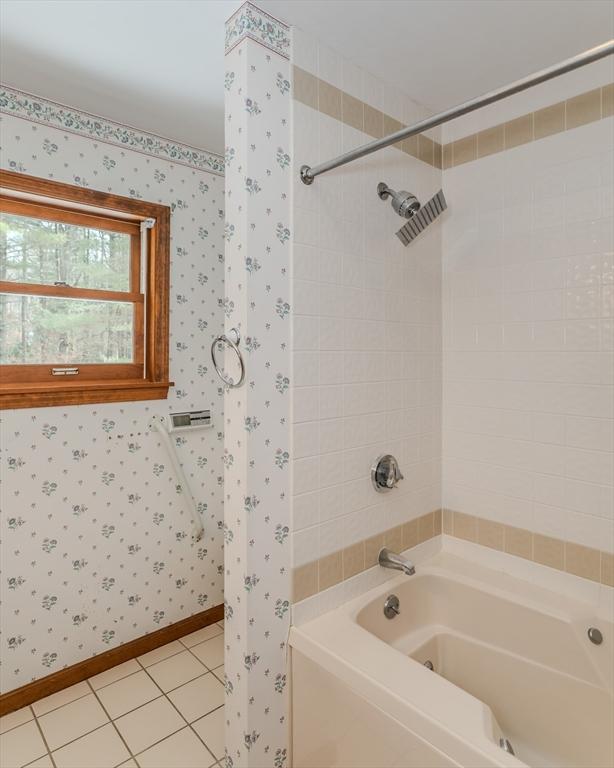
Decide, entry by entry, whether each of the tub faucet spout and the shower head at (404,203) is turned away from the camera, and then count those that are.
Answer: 0

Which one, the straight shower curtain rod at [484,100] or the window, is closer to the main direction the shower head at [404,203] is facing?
the straight shower curtain rod

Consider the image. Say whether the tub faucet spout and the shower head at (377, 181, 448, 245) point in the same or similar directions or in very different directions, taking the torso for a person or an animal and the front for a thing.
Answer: same or similar directions

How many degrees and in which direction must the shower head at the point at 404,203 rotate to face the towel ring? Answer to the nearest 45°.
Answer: approximately 90° to its right

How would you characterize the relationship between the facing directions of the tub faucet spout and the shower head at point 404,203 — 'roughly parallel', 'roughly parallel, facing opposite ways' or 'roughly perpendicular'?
roughly parallel

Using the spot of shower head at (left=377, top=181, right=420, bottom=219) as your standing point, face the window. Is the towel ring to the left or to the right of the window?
left

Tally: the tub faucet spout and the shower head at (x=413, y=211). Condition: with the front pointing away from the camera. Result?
0

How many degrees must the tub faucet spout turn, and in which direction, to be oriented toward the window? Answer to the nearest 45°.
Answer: approximately 135° to its right

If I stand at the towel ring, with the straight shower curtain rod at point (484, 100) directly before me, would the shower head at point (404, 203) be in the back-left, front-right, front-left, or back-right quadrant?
front-left

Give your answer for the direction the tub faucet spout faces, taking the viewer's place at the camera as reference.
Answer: facing the viewer and to the right of the viewer

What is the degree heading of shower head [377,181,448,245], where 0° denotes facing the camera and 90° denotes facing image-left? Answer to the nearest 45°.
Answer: approximately 315°
